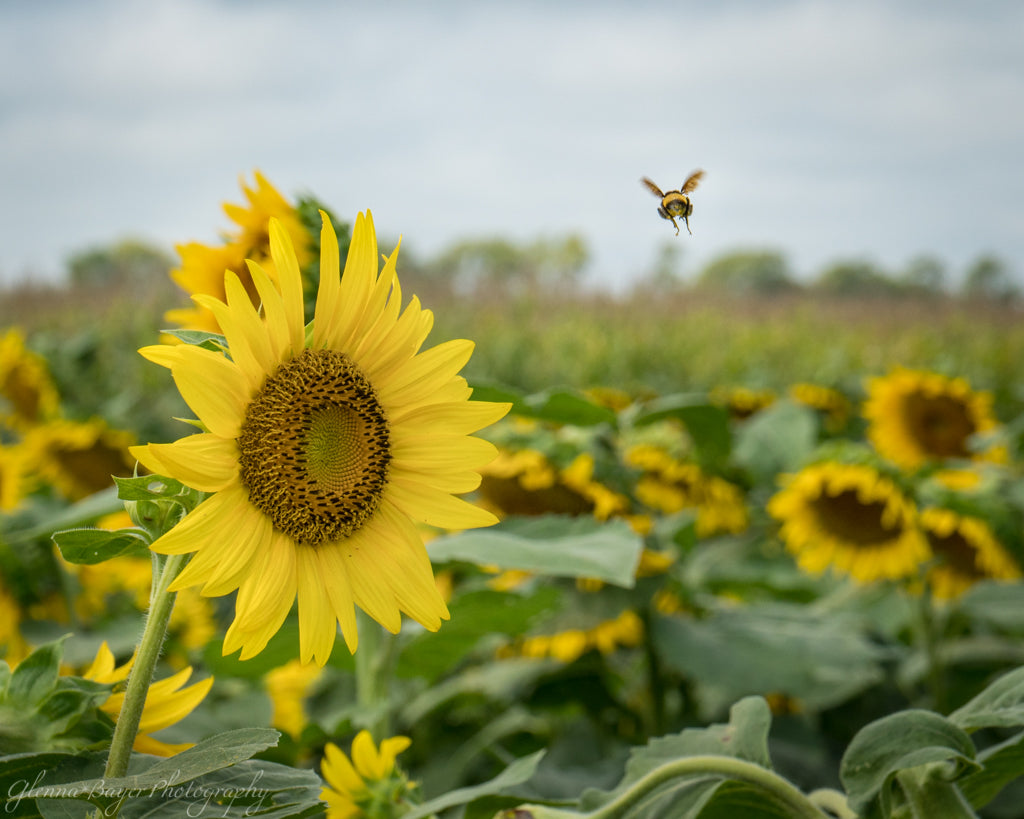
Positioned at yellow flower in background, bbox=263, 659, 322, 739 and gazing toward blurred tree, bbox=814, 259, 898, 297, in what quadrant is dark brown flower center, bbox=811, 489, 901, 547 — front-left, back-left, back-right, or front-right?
front-right

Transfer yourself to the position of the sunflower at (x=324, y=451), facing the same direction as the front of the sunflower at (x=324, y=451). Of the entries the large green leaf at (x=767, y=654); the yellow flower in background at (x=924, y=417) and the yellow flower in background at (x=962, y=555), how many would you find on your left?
3

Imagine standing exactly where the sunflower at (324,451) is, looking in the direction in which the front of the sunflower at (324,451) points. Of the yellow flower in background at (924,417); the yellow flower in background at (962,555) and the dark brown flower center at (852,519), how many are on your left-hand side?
3

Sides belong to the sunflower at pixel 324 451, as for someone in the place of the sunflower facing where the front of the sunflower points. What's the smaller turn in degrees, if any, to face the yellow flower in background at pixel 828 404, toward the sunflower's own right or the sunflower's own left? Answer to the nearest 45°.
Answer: approximately 90° to the sunflower's own left

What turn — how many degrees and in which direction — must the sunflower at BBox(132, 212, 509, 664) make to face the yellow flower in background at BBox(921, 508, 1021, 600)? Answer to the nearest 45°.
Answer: approximately 90° to its left

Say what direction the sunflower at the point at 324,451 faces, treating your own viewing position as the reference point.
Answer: facing the viewer and to the right of the viewer

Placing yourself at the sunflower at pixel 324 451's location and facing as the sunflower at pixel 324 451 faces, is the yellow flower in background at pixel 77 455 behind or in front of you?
behind
